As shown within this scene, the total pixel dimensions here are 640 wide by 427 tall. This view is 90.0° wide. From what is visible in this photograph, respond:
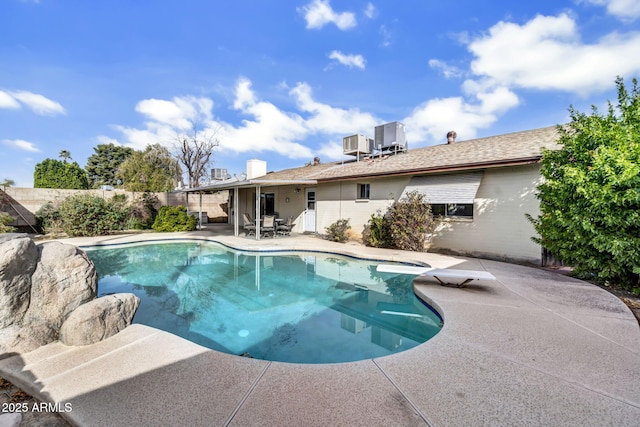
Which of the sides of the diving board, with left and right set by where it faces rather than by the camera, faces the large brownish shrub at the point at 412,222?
right

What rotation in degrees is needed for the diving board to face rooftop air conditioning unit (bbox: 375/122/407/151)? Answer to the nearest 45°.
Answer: approximately 90° to its right

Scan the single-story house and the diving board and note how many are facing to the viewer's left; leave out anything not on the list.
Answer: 1

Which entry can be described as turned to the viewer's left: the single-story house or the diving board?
the diving board

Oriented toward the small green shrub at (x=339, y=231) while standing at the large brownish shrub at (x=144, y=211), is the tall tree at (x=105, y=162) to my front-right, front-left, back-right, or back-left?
back-left

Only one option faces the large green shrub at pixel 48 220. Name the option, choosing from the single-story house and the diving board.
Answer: the diving board

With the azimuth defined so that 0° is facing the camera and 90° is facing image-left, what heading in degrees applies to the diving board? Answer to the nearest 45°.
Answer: approximately 90°

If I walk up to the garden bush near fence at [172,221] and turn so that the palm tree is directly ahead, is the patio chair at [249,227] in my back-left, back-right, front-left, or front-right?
back-right
